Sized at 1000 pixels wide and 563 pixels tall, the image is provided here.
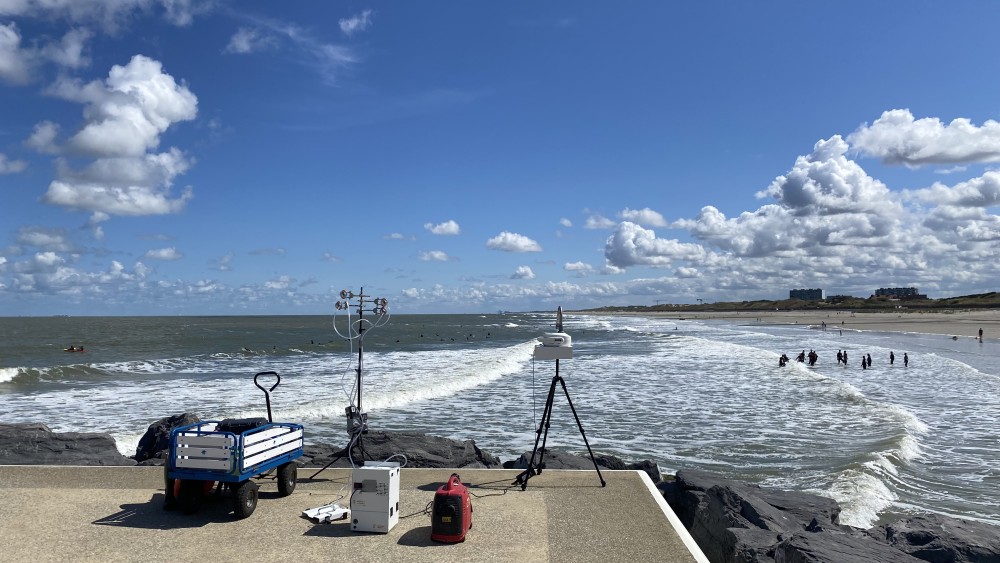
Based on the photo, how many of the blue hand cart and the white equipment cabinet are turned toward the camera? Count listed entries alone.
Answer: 1

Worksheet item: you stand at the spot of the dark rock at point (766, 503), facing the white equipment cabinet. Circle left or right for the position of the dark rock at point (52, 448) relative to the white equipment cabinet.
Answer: right

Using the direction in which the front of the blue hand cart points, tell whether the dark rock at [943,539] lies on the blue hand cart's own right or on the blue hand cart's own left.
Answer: on the blue hand cart's own right

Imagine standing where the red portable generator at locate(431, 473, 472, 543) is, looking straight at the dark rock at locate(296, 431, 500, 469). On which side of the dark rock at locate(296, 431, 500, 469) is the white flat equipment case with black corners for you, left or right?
left

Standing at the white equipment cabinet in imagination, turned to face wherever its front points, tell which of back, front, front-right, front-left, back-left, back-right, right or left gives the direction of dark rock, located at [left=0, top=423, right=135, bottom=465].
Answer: back-right

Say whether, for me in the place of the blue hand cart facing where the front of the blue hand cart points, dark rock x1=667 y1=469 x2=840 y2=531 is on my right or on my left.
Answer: on my right

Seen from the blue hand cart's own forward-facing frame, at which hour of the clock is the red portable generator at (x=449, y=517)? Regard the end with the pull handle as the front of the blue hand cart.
The red portable generator is roughly at 3 o'clock from the blue hand cart.

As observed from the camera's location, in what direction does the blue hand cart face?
facing away from the viewer and to the right of the viewer

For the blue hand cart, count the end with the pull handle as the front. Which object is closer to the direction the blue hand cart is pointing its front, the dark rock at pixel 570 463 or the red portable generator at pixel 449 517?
the dark rock

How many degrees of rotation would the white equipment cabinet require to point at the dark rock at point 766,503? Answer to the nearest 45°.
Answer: approximately 90° to its left

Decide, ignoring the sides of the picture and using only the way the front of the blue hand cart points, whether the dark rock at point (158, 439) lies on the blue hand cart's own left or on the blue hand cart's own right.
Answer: on the blue hand cart's own left
